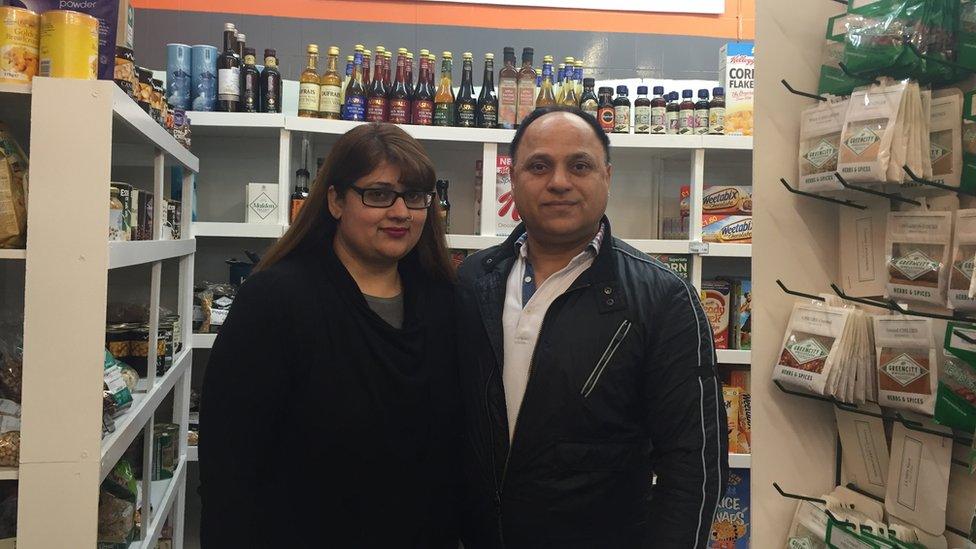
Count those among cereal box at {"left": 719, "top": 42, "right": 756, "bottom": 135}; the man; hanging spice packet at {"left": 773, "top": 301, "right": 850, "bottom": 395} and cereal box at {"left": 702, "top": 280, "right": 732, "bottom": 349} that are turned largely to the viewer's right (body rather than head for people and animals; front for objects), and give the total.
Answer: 0

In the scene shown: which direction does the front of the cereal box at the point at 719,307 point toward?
toward the camera

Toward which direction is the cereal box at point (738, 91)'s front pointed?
toward the camera

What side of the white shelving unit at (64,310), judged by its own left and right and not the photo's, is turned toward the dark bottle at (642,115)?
front

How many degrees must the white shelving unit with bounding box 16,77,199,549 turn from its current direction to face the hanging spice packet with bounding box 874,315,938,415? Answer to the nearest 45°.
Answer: approximately 45° to its right

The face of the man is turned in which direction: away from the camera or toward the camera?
toward the camera

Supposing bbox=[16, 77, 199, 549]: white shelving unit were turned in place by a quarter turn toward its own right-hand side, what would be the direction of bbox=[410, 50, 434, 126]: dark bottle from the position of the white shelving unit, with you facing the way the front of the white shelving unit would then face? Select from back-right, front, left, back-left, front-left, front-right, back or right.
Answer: back-left

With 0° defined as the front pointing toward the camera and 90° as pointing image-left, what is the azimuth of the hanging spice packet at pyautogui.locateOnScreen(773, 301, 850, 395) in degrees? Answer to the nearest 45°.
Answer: approximately 45°

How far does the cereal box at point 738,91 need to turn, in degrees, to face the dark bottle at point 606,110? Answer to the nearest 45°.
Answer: approximately 45° to its right

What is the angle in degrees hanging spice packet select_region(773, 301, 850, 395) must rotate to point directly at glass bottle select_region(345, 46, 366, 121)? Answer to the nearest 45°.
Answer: approximately 90° to its right

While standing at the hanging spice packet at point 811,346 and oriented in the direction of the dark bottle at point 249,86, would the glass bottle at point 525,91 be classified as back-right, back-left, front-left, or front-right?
front-right

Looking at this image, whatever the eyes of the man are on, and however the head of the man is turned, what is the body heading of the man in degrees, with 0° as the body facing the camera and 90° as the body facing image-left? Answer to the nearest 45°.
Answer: approximately 45°

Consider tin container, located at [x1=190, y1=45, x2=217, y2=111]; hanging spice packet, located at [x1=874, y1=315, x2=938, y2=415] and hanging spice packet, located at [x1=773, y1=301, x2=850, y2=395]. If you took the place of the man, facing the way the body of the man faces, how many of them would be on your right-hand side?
1

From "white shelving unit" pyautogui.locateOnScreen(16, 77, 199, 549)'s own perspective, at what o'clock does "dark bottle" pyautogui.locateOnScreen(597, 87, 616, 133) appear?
The dark bottle is roughly at 11 o'clock from the white shelving unit.

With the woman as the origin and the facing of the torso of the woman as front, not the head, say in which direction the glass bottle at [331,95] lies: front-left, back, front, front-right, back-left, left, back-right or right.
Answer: back-left

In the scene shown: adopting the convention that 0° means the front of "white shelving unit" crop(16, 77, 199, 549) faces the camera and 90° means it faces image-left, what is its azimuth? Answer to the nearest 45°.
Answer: approximately 270°

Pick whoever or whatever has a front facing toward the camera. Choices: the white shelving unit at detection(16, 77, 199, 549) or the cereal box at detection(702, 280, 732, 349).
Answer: the cereal box

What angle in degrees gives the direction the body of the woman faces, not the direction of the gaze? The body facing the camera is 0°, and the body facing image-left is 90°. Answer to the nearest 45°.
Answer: approximately 315°
